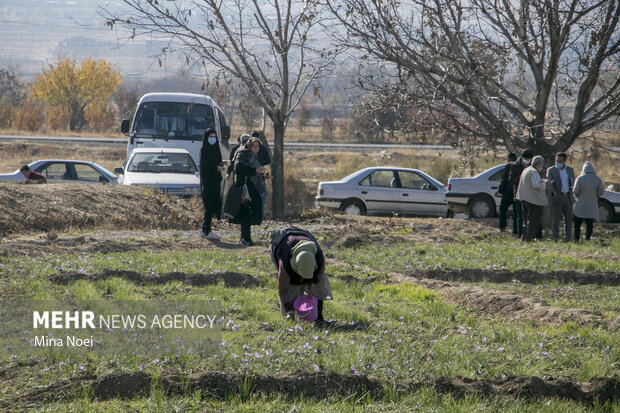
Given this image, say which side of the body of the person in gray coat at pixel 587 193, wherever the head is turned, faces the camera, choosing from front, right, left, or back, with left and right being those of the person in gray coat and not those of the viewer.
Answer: back

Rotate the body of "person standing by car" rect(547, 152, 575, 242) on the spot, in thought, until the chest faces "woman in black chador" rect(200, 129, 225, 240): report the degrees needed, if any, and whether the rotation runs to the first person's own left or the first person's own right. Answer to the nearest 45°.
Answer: approximately 45° to the first person's own right

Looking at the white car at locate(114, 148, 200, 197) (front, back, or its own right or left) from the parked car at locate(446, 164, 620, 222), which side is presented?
left

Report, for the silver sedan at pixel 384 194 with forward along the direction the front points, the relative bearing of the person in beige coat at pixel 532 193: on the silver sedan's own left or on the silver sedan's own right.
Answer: on the silver sedan's own right

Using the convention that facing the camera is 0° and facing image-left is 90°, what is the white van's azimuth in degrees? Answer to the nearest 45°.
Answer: approximately 0°

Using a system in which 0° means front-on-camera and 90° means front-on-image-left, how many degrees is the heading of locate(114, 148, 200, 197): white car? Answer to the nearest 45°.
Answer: approximately 0°

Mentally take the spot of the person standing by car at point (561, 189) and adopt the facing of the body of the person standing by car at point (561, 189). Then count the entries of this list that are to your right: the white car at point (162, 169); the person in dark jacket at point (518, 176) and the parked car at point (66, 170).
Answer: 3

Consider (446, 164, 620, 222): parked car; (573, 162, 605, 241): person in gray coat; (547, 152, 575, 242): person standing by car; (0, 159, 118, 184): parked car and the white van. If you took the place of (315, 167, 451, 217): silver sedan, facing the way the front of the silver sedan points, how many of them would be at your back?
2

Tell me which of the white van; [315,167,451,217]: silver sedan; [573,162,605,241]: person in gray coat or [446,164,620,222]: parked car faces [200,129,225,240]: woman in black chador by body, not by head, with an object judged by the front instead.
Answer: the white van

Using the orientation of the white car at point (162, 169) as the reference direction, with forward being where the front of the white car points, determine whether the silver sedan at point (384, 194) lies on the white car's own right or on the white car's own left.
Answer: on the white car's own left

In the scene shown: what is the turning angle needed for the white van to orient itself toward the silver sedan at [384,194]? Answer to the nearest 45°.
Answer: approximately 90° to its left

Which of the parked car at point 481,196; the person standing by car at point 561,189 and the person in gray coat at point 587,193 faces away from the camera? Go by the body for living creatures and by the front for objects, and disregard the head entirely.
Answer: the person in gray coat
